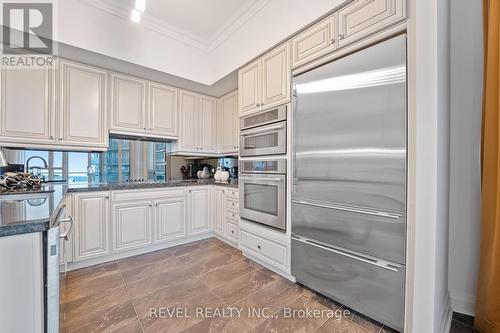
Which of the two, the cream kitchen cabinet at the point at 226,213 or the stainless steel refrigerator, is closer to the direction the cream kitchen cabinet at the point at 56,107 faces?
the stainless steel refrigerator

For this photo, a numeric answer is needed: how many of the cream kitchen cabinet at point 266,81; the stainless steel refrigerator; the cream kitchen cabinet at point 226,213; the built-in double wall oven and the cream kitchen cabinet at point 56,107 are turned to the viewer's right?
0

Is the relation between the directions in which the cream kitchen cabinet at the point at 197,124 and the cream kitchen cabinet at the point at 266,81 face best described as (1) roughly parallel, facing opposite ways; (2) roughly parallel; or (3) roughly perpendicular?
roughly perpendicular

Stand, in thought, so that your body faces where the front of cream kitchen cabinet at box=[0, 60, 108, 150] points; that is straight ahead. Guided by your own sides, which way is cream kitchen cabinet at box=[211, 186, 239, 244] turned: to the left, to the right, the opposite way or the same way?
to the right

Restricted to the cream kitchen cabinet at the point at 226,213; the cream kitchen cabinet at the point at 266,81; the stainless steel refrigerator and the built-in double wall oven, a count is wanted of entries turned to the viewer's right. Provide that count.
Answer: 0

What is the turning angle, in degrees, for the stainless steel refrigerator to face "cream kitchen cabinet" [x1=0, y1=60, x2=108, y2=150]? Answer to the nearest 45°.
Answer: approximately 45° to its right

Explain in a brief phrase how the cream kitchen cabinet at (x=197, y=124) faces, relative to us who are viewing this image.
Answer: facing the viewer and to the right of the viewer

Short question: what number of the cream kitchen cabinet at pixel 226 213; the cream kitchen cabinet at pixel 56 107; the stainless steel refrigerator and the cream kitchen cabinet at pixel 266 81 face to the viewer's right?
0

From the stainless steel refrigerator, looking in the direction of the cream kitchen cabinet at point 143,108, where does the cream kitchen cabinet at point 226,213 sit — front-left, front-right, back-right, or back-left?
front-right

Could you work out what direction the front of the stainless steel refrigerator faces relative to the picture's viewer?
facing the viewer and to the left of the viewer

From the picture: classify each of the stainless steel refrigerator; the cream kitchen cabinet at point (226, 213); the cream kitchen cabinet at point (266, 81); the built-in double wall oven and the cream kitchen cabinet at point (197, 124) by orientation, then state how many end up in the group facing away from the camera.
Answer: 0

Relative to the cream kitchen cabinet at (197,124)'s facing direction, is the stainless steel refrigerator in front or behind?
in front
